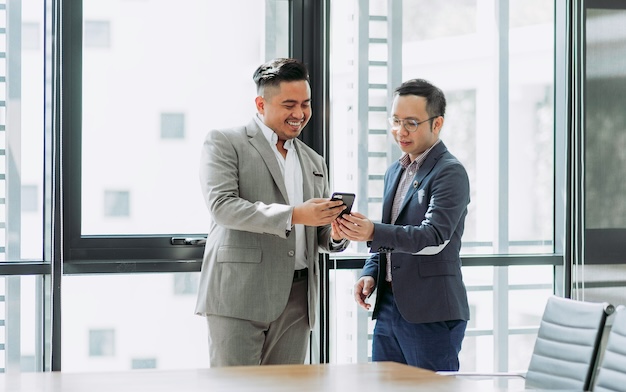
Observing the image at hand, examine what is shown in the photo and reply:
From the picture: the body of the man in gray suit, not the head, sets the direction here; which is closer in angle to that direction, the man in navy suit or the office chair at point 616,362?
the office chair

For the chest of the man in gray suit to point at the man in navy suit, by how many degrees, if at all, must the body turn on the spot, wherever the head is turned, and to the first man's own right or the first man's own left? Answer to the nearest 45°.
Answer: approximately 45° to the first man's own left

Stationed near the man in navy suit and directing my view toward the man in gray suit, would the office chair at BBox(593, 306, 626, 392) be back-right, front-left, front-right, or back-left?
back-left

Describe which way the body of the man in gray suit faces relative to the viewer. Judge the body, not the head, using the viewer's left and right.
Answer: facing the viewer and to the right of the viewer

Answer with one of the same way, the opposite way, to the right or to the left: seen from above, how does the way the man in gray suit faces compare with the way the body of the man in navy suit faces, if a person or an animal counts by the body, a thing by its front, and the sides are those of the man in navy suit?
to the left

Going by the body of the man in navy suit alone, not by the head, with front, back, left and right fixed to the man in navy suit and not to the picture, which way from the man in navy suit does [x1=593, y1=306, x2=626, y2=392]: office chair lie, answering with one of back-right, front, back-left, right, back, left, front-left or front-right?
left

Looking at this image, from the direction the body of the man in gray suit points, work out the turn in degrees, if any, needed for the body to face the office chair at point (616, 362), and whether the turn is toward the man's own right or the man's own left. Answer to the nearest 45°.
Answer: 0° — they already face it

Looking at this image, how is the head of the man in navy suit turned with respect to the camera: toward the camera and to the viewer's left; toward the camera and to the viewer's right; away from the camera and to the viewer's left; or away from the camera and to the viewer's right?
toward the camera and to the viewer's left

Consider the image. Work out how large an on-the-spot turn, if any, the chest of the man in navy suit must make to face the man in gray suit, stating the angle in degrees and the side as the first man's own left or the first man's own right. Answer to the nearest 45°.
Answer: approximately 45° to the first man's own right

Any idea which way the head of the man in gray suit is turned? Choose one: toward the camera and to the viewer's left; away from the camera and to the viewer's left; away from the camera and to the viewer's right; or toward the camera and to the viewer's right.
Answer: toward the camera and to the viewer's right

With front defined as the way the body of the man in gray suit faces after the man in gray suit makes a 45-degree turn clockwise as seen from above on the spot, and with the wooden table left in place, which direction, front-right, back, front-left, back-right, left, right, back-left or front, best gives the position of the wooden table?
front

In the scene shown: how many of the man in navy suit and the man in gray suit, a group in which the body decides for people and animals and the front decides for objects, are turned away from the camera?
0
